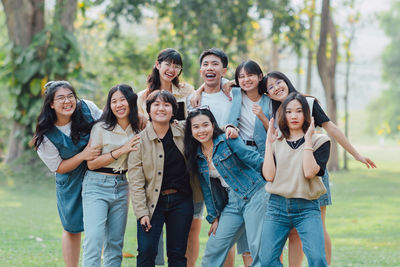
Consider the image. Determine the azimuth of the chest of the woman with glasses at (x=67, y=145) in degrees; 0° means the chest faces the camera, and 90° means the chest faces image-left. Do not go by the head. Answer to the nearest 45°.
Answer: approximately 315°

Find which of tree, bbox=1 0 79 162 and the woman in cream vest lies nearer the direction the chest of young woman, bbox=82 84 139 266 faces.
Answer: the woman in cream vest

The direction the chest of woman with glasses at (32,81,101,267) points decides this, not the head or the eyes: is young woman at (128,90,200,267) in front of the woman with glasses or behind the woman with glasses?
in front

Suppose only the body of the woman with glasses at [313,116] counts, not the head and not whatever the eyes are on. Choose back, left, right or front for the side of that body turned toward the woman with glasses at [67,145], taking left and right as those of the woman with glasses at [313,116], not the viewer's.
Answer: right

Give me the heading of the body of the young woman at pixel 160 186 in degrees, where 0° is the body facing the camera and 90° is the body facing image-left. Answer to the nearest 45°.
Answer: approximately 0°

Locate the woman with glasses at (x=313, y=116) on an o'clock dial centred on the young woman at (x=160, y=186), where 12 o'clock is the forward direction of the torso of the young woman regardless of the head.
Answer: The woman with glasses is roughly at 9 o'clock from the young woman.
